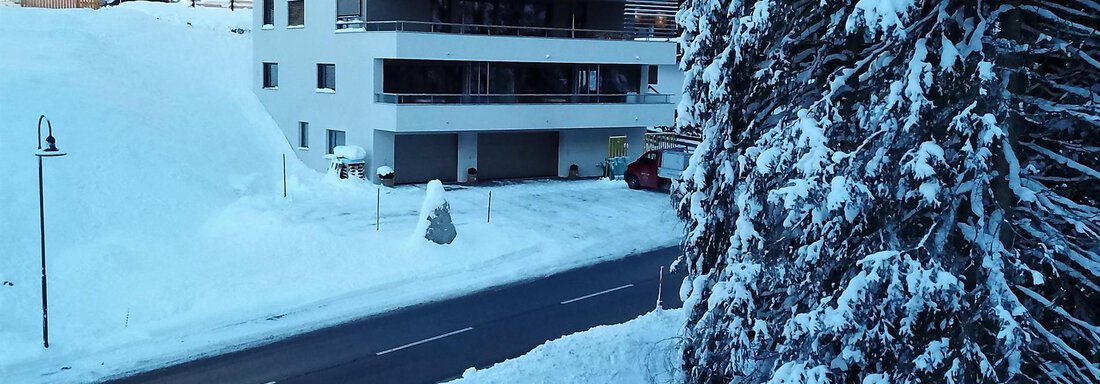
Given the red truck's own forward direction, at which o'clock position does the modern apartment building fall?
The modern apartment building is roughly at 12 o'clock from the red truck.

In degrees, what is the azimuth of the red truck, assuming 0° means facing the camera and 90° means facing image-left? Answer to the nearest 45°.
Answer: approximately 90°

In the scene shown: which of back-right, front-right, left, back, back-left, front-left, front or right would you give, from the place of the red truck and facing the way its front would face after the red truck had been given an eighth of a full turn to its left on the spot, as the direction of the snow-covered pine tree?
front-left

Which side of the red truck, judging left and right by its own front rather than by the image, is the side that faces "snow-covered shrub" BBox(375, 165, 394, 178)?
front

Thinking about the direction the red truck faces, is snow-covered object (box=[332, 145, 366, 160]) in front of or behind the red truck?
in front

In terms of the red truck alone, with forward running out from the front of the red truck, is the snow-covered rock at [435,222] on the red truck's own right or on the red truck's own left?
on the red truck's own left
